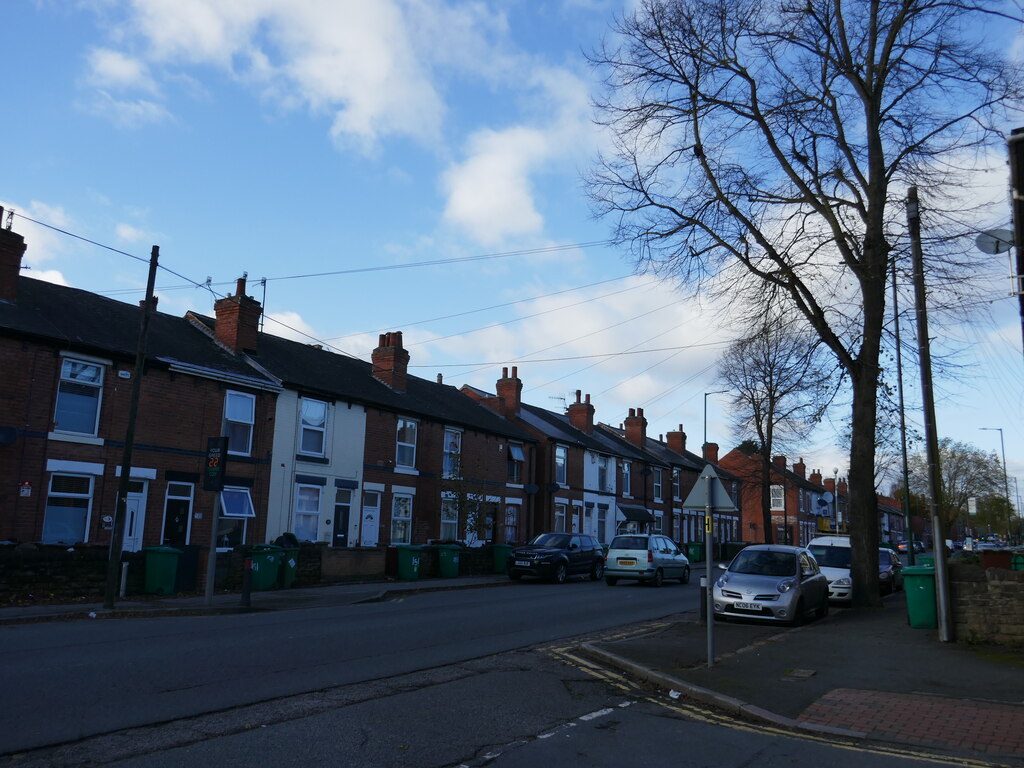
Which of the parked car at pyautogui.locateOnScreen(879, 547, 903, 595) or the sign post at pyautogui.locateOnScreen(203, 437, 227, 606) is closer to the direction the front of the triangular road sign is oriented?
the parked car

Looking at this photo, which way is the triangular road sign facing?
away from the camera

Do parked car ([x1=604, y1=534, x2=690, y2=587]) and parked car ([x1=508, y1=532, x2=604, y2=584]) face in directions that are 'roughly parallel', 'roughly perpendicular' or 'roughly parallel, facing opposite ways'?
roughly parallel, facing opposite ways

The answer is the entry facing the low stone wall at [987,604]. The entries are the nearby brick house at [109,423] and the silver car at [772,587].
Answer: the nearby brick house

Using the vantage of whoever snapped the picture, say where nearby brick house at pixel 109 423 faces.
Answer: facing the viewer and to the right of the viewer

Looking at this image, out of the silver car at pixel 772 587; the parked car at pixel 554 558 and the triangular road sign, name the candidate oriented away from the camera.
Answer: the triangular road sign

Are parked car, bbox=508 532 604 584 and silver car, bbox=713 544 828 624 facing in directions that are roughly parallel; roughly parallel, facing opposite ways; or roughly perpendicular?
roughly parallel

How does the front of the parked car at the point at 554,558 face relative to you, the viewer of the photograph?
facing the viewer and to the left of the viewer

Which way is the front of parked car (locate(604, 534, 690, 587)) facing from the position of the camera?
facing away from the viewer and to the right of the viewer

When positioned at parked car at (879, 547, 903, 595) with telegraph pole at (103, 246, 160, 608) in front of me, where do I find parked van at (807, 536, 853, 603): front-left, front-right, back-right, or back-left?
front-left

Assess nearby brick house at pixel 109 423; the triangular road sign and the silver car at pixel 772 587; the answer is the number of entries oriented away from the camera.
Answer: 1

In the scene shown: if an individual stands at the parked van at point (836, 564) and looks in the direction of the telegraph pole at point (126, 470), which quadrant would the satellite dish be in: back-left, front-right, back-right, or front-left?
front-left

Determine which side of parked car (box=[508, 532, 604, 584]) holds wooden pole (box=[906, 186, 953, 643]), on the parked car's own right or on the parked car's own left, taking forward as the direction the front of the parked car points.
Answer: on the parked car's own left

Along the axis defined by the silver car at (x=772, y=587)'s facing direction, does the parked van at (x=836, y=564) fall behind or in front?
behind

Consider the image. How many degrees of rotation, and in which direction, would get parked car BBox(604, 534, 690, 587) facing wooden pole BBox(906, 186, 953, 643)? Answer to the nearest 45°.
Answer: approximately 135° to its right

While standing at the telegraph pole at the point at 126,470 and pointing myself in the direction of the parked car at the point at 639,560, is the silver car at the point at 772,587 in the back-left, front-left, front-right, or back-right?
front-right

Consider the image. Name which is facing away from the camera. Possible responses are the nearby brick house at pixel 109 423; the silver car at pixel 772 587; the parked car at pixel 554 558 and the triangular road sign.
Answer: the triangular road sign

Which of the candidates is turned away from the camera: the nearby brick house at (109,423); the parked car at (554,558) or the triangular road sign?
the triangular road sign

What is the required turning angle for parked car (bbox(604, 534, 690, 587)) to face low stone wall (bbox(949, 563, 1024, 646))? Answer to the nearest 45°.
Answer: approximately 135° to its right
